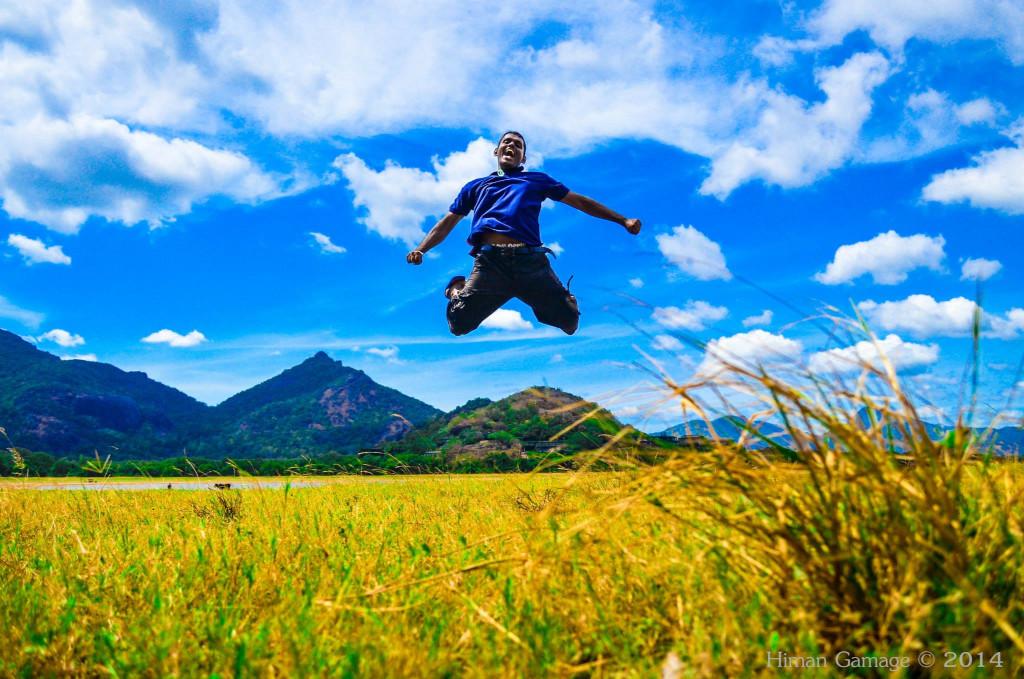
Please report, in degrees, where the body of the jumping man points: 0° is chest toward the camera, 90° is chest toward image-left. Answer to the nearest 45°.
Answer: approximately 0°
